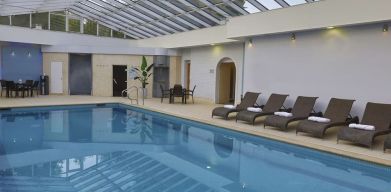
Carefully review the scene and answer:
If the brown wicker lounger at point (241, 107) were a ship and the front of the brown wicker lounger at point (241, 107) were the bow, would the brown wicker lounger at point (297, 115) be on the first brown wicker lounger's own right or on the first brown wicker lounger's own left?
on the first brown wicker lounger's own left

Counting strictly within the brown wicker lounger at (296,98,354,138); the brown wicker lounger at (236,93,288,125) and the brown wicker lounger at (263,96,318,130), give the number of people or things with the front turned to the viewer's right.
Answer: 0

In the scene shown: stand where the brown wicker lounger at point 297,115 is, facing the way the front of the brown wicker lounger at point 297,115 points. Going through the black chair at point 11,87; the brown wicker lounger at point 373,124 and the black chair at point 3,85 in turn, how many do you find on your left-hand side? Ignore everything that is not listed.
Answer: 1

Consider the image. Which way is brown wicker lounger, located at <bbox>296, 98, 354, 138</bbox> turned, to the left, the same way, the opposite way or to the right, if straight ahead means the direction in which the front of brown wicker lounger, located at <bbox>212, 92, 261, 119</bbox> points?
the same way

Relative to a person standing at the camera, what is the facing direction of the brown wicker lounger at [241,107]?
facing the viewer and to the left of the viewer

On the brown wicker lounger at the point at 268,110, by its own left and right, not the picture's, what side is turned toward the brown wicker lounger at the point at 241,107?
right

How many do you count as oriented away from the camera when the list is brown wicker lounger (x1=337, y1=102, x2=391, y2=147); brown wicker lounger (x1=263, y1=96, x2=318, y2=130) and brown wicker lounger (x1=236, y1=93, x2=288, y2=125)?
0

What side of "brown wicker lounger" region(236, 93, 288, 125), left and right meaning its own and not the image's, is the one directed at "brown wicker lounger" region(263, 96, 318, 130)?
left

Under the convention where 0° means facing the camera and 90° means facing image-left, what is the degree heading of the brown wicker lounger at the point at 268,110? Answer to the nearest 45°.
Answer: approximately 45°

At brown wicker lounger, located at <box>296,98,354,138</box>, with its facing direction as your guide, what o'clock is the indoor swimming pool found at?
The indoor swimming pool is roughly at 12 o'clock from the brown wicker lounger.

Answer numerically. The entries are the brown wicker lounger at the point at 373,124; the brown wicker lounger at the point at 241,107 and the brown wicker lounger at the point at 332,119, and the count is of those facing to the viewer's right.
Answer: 0

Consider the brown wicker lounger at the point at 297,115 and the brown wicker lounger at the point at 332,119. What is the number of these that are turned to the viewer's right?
0

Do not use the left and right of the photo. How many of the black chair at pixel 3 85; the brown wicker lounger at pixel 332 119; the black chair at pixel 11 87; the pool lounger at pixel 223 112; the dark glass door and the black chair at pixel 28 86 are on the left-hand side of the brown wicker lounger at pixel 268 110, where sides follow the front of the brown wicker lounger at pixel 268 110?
1

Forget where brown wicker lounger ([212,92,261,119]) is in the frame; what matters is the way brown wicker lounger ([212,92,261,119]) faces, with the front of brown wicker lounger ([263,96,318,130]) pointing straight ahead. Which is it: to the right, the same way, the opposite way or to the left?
the same way

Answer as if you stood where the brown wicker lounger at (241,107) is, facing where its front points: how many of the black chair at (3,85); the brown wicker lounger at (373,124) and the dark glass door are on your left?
1

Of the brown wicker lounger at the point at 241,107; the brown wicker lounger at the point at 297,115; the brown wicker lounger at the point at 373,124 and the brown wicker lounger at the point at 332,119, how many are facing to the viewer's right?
0

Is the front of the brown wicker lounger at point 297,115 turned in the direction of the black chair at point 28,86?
no

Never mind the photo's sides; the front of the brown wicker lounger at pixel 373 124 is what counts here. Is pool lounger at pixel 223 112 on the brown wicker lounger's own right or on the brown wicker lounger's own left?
on the brown wicker lounger's own right

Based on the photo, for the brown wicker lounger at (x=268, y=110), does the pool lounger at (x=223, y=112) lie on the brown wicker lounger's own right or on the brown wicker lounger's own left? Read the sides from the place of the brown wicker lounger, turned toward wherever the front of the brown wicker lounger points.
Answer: on the brown wicker lounger's own right

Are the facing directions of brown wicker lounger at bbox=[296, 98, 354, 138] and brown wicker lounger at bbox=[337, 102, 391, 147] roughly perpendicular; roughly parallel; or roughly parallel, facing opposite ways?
roughly parallel
